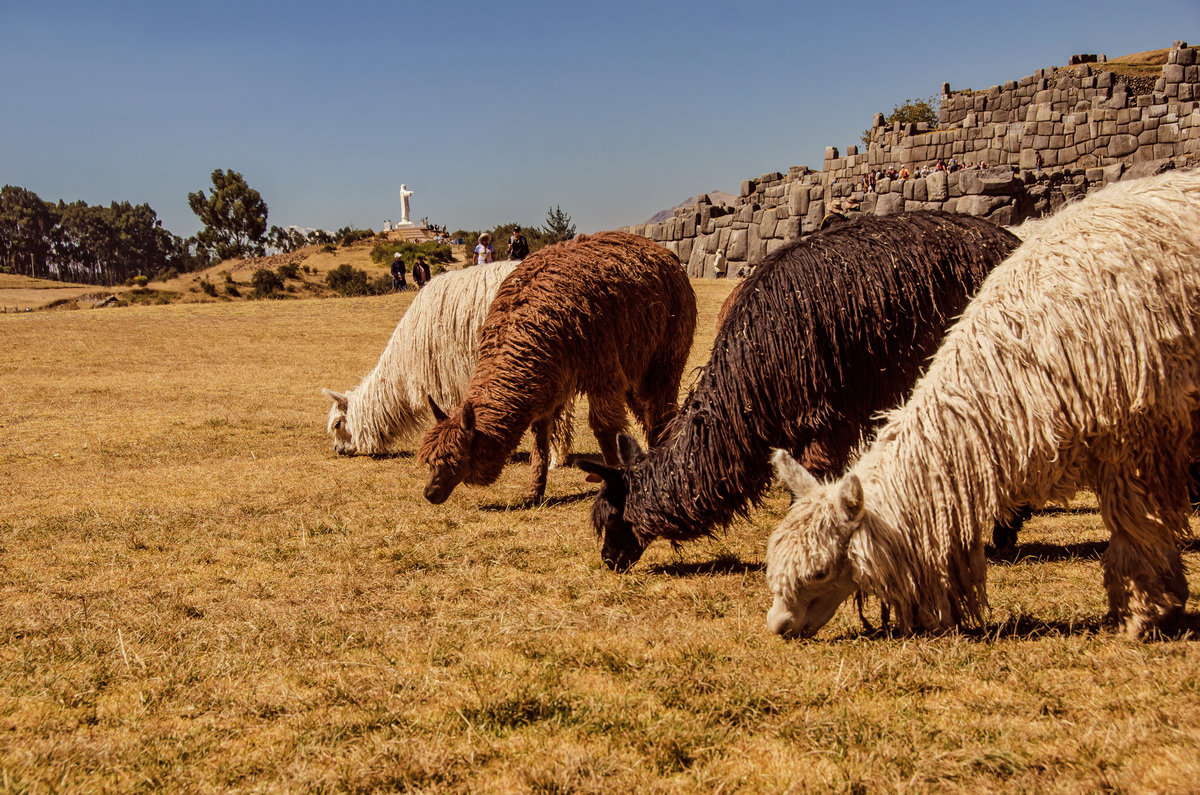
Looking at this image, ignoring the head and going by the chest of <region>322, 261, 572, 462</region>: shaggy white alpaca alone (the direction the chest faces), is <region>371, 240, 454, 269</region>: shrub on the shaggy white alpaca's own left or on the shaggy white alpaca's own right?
on the shaggy white alpaca's own right

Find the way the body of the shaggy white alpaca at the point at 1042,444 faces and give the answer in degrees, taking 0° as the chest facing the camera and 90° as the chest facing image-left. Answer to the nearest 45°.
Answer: approximately 90°

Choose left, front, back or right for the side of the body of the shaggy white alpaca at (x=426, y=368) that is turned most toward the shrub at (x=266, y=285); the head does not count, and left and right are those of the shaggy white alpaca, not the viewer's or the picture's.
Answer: right

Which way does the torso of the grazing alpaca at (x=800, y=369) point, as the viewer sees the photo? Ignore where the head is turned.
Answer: to the viewer's left

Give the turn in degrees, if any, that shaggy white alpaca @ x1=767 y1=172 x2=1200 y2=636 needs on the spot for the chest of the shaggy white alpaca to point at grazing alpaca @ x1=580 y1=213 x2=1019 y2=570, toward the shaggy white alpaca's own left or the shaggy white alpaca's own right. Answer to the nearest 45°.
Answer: approximately 45° to the shaggy white alpaca's own right

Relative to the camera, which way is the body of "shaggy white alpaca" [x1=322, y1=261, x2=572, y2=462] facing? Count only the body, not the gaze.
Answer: to the viewer's left

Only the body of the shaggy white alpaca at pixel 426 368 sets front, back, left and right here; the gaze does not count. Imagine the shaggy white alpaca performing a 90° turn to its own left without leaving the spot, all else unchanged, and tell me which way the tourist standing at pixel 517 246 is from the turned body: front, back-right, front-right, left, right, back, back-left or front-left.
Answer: back

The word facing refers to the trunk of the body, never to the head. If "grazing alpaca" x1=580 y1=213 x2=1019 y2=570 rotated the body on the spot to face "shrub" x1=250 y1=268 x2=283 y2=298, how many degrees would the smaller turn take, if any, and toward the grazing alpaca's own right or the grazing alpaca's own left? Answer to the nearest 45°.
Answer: approximately 45° to the grazing alpaca's own right
